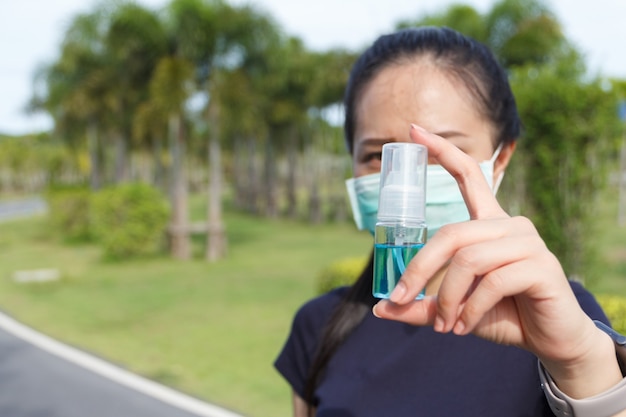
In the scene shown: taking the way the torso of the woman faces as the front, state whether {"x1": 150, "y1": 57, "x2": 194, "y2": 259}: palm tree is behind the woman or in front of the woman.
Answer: behind

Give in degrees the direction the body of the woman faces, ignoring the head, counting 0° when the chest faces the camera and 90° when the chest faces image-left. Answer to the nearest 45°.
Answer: approximately 0°

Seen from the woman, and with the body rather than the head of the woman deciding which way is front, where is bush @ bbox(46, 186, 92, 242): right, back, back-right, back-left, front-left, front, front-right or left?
back-right

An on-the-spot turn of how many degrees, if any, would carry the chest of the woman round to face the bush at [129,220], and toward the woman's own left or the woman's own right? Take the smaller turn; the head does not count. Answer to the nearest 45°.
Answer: approximately 135° to the woman's own right
